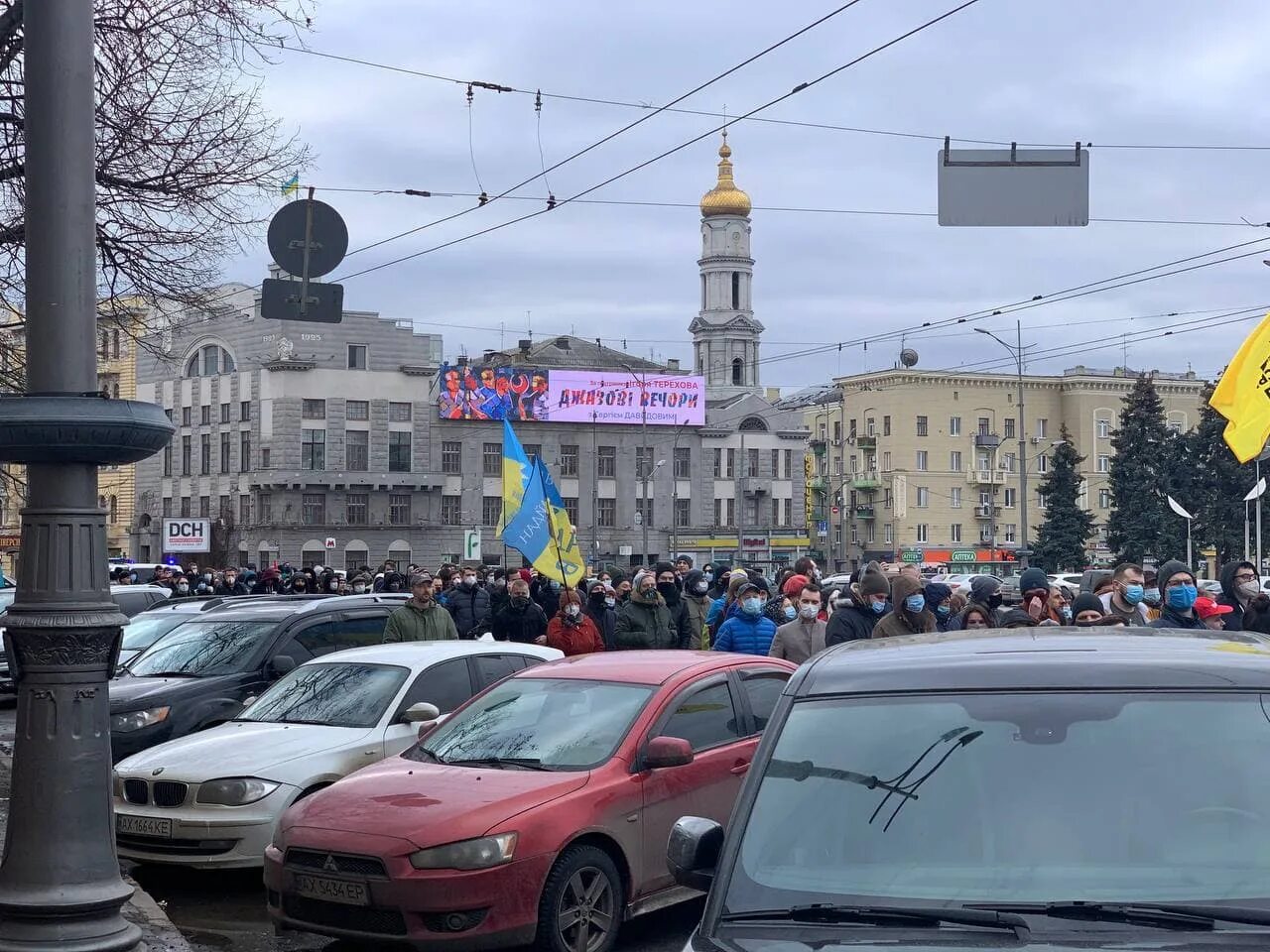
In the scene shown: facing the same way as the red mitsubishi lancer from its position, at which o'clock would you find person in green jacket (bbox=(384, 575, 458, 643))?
The person in green jacket is roughly at 4 o'clock from the red mitsubishi lancer.

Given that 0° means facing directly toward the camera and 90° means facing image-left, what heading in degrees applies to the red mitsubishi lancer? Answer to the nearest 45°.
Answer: approximately 45°

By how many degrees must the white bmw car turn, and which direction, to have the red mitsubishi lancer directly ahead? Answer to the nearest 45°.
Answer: approximately 90° to its left

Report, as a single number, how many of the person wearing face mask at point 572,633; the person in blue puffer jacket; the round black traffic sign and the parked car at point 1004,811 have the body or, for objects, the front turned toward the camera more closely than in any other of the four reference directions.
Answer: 3

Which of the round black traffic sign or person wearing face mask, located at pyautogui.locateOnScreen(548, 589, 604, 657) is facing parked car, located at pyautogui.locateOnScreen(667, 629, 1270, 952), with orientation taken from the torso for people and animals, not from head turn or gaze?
the person wearing face mask

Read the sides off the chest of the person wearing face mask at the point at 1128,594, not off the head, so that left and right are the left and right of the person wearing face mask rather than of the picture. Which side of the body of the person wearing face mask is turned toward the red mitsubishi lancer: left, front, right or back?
right

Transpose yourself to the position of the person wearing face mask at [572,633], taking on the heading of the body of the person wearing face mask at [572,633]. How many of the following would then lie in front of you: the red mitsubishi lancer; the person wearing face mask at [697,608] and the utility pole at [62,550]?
2

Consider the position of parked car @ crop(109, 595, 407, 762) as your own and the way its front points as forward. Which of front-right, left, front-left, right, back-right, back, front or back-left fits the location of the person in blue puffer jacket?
back-left

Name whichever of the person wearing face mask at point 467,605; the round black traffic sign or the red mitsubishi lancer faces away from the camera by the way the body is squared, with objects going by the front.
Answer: the round black traffic sign
